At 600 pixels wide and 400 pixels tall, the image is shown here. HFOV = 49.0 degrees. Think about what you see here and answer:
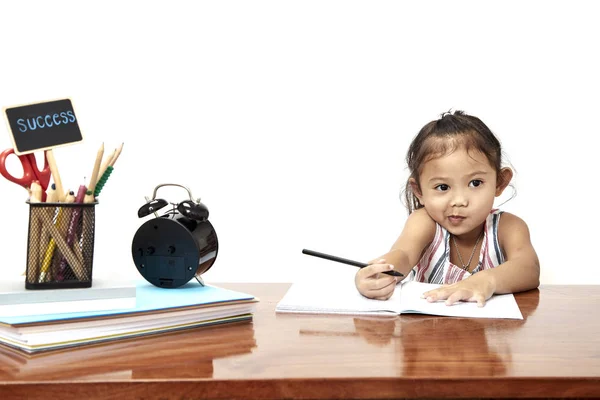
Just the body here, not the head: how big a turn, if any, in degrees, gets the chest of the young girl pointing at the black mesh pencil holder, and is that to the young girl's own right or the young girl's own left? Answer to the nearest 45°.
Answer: approximately 45° to the young girl's own right

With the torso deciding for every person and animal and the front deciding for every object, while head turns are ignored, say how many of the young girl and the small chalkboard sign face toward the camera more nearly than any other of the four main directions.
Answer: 2

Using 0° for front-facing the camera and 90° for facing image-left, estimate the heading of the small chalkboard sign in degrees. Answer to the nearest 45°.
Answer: approximately 0°

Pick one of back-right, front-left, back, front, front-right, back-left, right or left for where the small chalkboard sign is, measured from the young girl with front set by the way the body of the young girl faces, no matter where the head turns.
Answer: front-right
